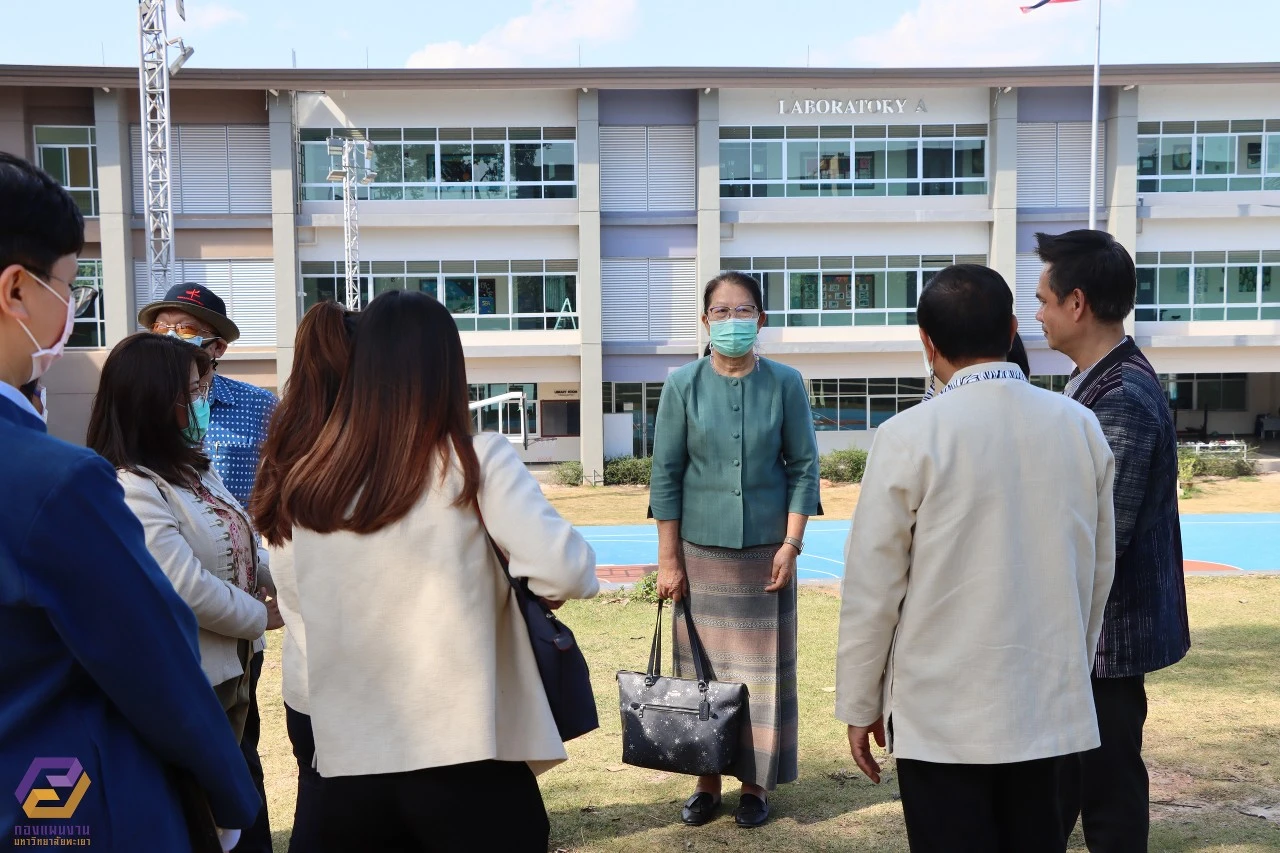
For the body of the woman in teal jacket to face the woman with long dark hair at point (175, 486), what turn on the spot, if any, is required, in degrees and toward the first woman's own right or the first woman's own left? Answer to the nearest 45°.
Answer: approximately 45° to the first woman's own right

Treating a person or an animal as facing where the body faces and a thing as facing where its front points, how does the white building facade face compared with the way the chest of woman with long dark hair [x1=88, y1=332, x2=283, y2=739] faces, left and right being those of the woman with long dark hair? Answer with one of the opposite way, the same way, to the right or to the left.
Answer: to the right

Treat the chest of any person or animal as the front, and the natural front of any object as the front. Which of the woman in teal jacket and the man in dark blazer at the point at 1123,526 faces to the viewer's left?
the man in dark blazer

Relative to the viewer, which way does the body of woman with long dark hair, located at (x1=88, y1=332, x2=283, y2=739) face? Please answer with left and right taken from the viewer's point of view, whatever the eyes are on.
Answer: facing to the right of the viewer

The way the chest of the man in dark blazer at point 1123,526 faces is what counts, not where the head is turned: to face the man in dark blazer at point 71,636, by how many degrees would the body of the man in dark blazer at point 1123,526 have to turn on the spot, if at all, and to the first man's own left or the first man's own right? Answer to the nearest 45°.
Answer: approximately 45° to the first man's own left

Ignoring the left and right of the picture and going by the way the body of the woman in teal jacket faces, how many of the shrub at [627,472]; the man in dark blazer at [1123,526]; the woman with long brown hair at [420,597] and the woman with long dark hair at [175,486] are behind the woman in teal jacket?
1

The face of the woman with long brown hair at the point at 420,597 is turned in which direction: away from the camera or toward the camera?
away from the camera

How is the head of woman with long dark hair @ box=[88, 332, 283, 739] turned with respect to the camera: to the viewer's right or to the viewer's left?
to the viewer's right

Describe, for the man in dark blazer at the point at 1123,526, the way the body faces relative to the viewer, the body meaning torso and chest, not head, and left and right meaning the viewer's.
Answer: facing to the left of the viewer

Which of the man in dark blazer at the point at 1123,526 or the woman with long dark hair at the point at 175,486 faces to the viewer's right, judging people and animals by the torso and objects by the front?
the woman with long dark hair

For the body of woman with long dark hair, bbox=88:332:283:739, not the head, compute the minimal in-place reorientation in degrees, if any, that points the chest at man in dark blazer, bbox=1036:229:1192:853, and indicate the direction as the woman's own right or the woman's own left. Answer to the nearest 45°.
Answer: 0° — they already face them

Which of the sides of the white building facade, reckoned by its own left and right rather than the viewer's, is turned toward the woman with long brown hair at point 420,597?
front

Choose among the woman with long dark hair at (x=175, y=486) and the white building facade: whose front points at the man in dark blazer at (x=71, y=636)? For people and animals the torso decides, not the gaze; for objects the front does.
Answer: the white building facade
